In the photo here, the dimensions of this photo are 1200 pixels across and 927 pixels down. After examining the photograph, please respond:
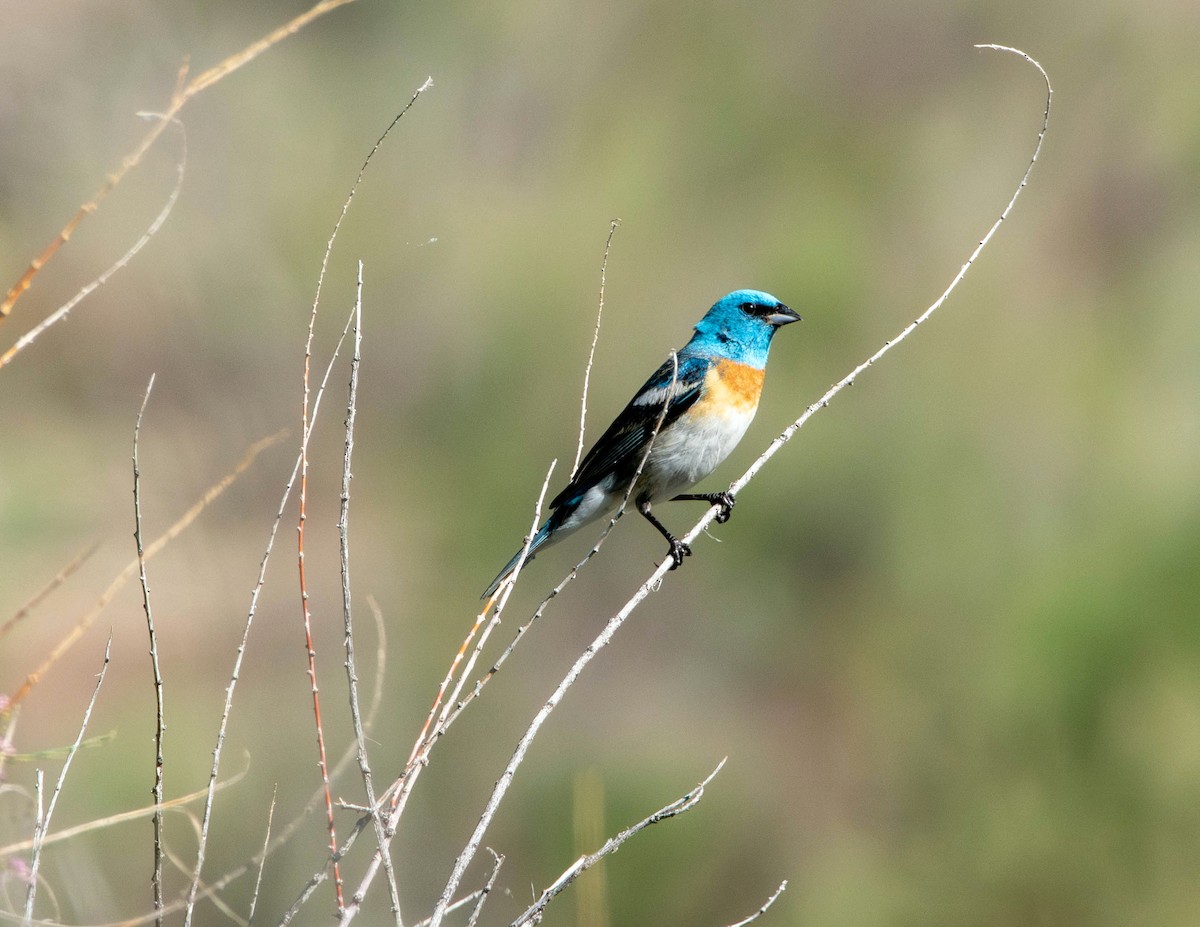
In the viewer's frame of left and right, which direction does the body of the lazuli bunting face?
facing to the right of the viewer
